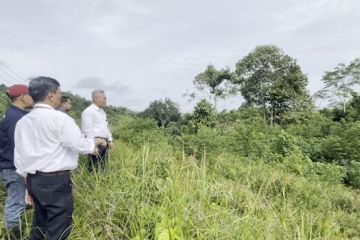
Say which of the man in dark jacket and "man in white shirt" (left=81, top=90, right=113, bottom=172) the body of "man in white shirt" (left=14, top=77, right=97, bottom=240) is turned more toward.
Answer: the man in white shirt

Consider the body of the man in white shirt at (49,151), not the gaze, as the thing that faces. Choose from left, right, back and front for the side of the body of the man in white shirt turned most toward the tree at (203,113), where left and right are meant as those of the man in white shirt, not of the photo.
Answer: front

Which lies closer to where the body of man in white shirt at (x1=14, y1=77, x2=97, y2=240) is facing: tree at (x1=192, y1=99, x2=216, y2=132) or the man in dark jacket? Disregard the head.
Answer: the tree

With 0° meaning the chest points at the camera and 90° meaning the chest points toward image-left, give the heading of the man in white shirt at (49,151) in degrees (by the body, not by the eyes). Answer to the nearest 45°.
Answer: approximately 225°

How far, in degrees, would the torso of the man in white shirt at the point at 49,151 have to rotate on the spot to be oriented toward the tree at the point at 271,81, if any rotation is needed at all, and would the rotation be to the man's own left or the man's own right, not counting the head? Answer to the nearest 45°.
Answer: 0° — they already face it

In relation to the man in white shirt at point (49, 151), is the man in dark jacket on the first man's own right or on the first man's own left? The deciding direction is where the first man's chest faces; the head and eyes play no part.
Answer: on the first man's own left

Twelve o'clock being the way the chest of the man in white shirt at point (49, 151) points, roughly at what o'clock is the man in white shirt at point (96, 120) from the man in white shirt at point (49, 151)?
the man in white shirt at point (96, 120) is roughly at 11 o'clock from the man in white shirt at point (49, 151).
